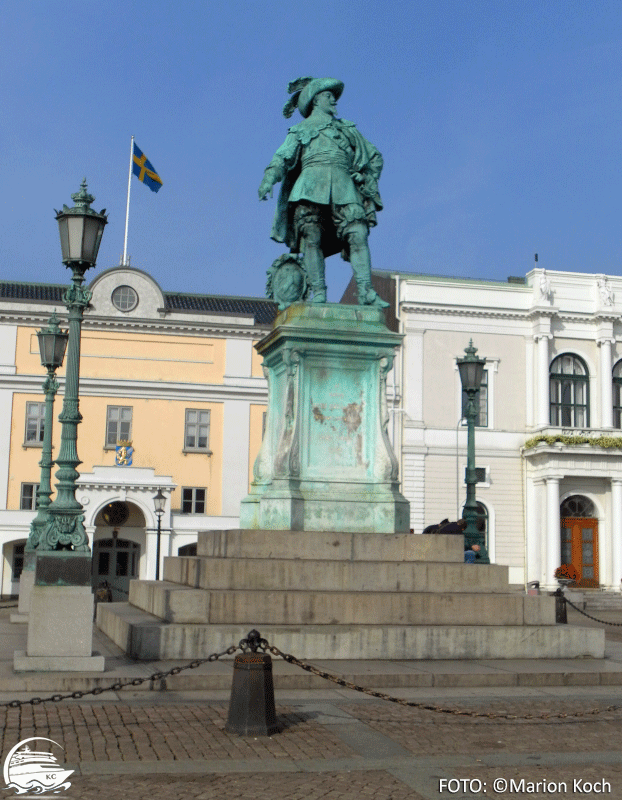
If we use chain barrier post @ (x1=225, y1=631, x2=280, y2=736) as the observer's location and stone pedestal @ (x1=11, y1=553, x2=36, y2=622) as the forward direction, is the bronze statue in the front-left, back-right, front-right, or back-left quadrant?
front-right

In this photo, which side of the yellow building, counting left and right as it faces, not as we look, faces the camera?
front

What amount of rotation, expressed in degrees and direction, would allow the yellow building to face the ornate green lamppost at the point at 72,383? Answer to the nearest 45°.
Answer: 0° — it already faces it

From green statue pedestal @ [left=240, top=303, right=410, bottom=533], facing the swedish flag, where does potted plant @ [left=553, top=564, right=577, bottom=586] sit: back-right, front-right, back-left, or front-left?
front-right

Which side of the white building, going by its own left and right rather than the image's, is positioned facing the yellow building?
right

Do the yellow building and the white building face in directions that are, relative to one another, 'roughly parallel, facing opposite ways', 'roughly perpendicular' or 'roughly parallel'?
roughly parallel

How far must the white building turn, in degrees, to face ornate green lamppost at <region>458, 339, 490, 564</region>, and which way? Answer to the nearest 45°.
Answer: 0° — it already faces it

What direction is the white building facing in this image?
toward the camera

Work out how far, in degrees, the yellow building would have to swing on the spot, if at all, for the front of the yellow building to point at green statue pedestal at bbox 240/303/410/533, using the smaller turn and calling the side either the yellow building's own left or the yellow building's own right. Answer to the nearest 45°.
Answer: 0° — it already faces it

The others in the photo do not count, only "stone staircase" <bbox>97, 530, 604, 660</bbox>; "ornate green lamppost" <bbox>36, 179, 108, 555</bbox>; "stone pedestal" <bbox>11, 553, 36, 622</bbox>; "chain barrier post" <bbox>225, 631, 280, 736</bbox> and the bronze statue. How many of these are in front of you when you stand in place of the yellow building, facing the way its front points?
5

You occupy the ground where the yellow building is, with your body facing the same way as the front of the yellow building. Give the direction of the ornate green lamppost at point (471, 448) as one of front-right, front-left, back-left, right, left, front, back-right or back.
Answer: front

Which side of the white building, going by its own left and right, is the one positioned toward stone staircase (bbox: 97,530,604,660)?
front

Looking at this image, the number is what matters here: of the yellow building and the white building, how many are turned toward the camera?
2

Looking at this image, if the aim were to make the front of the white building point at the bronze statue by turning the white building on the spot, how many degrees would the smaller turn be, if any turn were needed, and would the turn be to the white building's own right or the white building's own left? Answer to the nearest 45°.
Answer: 0° — it already faces it

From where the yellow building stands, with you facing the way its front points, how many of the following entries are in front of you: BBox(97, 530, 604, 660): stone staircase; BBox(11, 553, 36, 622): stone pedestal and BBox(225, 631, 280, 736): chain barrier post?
3
